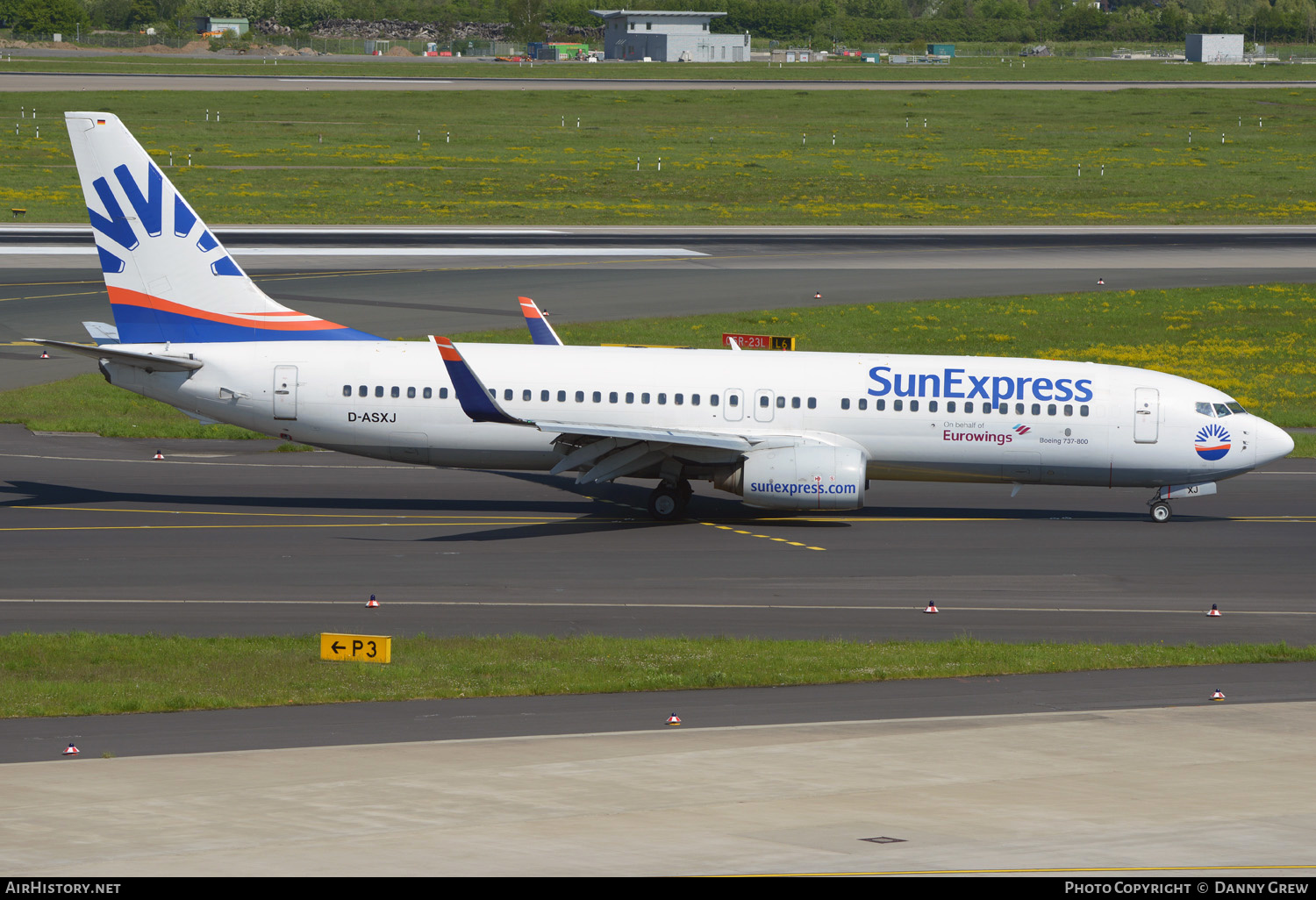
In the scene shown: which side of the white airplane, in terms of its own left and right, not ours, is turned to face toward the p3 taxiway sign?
right

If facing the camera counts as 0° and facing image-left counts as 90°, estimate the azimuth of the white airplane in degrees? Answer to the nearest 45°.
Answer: approximately 270°
